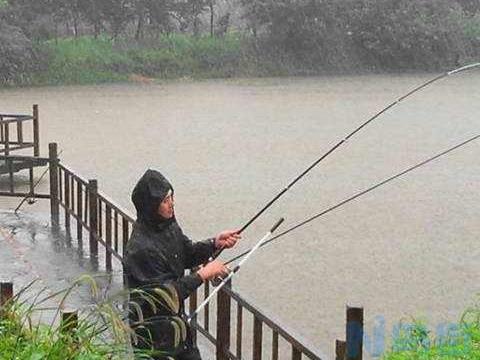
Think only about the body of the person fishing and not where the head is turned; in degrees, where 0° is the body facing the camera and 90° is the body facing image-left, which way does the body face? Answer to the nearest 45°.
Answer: approximately 270°

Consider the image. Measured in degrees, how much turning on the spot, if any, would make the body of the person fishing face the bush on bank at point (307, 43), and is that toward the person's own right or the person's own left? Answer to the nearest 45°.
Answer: approximately 90° to the person's own left

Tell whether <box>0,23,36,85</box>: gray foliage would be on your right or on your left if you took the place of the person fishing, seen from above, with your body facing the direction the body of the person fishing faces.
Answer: on your left

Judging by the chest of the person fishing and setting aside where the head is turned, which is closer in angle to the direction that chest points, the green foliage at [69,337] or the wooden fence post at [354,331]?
the wooden fence post

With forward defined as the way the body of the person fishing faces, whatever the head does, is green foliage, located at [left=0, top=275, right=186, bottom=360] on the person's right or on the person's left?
on the person's right
